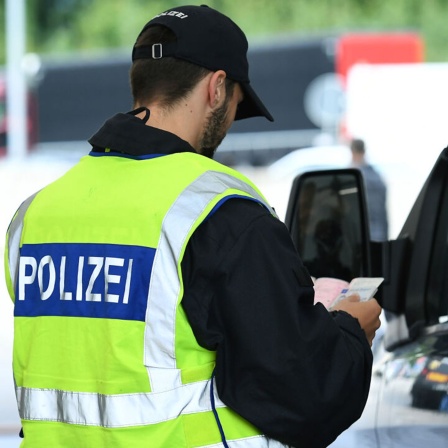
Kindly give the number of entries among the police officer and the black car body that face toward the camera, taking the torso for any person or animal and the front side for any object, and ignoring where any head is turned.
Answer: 0

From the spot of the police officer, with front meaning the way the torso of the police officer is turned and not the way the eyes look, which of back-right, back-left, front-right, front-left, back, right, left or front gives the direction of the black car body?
front

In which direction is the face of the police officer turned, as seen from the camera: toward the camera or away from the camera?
away from the camera

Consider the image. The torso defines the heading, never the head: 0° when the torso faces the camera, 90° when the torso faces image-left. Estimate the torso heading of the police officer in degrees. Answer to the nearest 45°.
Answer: approximately 225°

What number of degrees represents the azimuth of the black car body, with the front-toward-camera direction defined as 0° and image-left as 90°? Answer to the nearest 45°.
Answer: approximately 135°

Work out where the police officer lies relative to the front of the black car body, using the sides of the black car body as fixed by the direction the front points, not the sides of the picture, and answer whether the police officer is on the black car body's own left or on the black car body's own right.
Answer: on the black car body's own left
